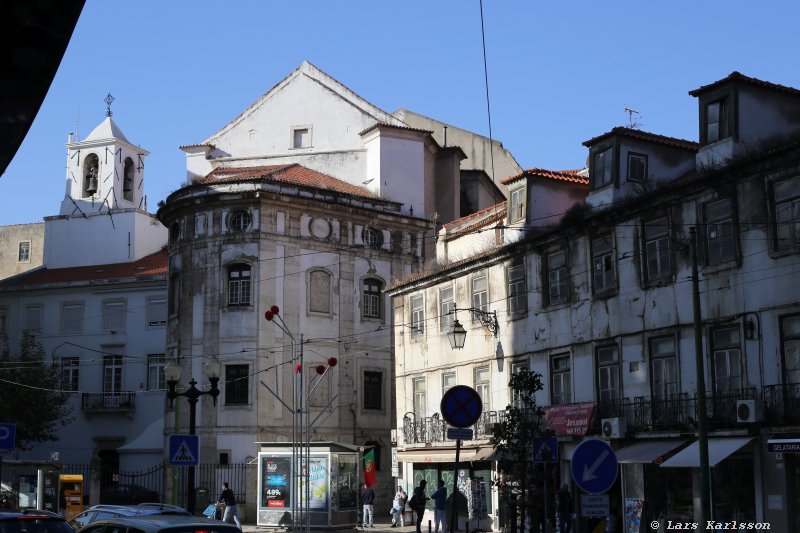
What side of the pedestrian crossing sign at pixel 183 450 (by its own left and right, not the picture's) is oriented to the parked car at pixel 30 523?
front

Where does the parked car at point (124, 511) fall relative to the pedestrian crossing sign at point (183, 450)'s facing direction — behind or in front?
in front

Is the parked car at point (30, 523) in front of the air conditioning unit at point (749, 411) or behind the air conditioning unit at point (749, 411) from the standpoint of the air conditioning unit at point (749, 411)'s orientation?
in front

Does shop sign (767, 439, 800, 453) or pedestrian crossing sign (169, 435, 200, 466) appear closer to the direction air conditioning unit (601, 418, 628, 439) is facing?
the pedestrian crossing sign

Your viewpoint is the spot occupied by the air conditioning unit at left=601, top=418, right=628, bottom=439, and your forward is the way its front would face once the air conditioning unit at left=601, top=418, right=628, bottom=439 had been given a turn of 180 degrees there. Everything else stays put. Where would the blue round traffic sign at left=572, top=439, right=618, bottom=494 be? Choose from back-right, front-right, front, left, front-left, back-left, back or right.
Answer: back-right

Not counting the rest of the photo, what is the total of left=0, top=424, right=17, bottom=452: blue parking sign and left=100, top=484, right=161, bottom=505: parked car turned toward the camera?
1

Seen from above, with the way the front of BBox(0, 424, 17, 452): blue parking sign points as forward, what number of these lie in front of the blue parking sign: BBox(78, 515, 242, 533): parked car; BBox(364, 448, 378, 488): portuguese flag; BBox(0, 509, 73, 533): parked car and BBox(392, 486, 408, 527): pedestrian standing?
2

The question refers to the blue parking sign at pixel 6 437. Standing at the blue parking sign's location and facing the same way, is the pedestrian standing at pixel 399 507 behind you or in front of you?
behind

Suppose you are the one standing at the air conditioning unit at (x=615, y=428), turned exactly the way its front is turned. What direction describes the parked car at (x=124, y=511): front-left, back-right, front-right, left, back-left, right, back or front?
front

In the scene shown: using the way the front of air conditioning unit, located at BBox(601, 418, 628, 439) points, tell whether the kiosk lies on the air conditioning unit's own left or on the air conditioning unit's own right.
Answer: on the air conditioning unit's own right

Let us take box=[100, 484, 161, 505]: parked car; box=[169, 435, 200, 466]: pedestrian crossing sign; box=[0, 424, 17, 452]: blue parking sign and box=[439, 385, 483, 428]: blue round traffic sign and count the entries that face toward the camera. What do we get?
3

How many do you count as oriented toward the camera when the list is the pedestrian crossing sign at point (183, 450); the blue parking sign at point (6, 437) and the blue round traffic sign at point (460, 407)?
3
